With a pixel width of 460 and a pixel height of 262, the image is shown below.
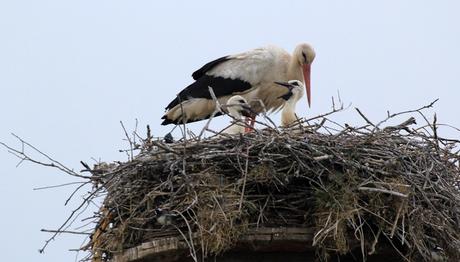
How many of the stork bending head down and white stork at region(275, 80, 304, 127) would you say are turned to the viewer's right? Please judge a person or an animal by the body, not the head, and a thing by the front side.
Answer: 1

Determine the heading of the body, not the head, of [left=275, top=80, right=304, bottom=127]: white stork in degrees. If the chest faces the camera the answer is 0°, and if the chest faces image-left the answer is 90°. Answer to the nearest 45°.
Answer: approximately 90°

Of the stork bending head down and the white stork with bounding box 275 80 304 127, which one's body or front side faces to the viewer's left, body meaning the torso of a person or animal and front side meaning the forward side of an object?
the white stork

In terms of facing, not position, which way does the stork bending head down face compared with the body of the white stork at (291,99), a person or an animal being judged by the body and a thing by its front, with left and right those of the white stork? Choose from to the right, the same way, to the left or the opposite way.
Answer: the opposite way

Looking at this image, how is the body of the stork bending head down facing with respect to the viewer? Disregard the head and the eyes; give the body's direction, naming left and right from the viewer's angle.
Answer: facing to the right of the viewer
